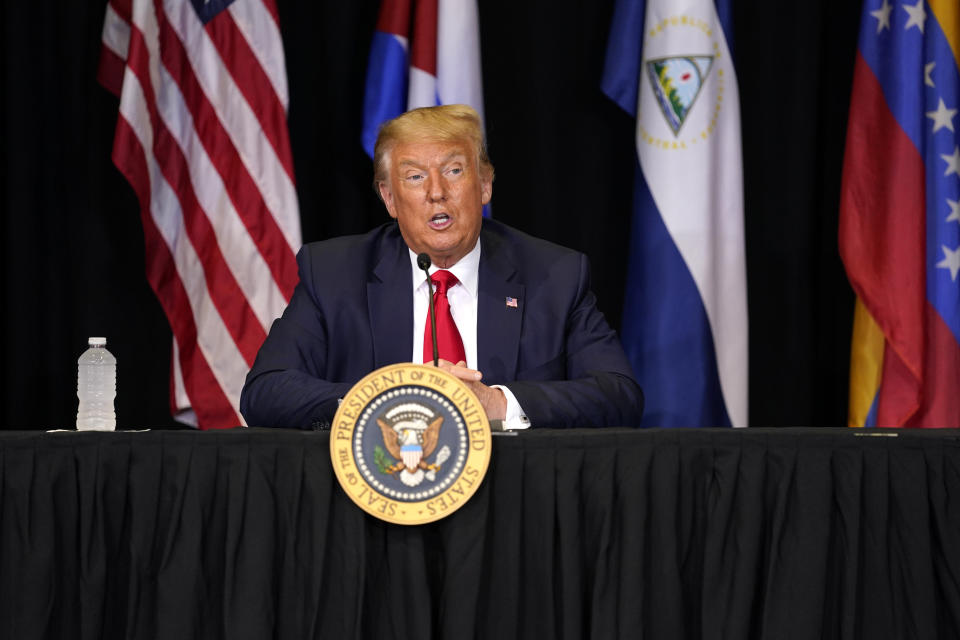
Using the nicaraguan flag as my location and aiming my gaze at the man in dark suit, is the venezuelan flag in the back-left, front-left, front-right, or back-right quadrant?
back-left

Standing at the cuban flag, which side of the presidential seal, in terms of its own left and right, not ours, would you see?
back

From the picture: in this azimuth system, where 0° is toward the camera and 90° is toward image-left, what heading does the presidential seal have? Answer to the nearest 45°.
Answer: approximately 0°

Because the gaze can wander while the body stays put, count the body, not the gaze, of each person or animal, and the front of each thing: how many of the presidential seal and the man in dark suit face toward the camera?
2

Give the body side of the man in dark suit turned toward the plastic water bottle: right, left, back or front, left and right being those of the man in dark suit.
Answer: right

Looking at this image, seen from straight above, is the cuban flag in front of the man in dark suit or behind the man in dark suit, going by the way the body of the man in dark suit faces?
behind

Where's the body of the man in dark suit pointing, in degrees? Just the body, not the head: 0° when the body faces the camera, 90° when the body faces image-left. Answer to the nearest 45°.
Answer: approximately 0°
